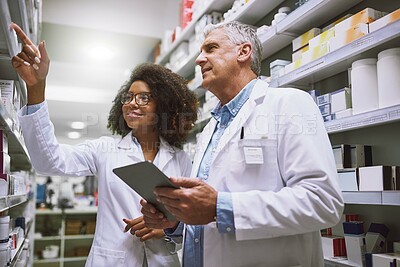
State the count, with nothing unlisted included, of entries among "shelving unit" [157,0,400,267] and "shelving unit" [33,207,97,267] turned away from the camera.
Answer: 0

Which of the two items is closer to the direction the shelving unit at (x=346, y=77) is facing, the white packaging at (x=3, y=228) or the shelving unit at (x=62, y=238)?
the white packaging

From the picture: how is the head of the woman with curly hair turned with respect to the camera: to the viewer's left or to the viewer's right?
to the viewer's left

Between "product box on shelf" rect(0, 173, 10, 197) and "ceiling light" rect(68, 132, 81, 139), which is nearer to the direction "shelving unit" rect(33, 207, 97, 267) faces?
the product box on shelf

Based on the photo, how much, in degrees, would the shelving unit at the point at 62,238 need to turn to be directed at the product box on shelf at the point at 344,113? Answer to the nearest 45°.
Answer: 0° — it already faces it

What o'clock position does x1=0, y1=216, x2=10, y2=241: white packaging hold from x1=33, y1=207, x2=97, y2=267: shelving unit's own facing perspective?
The white packaging is roughly at 12 o'clock from the shelving unit.

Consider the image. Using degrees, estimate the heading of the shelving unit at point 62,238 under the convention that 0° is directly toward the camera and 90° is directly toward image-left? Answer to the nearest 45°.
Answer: approximately 0°

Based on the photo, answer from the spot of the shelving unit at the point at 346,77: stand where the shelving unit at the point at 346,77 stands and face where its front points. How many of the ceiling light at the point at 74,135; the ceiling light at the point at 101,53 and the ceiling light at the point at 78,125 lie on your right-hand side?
3

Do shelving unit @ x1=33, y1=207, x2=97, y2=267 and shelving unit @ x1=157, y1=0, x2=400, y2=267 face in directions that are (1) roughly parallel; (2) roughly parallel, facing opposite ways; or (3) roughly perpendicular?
roughly perpendicular

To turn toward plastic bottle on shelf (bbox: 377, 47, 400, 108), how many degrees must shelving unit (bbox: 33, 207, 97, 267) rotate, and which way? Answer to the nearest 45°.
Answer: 0° — it already faces it

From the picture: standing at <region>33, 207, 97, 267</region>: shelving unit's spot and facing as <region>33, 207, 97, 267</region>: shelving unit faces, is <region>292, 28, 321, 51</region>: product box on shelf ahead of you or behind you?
ahead

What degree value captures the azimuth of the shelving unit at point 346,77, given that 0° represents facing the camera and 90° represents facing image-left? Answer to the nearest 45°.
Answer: approximately 45°
